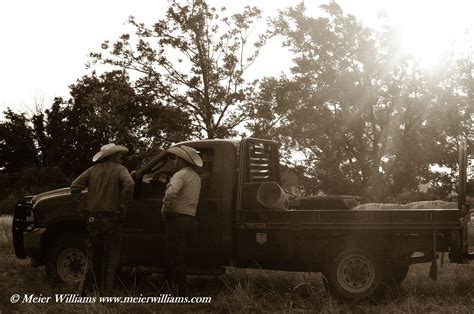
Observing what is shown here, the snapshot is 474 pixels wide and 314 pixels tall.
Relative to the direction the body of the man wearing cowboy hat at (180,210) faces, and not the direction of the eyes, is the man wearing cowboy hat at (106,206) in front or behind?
in front

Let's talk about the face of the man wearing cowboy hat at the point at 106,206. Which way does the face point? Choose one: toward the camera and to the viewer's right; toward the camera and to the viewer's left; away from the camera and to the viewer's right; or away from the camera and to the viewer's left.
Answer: away from the camera and to the viewer's right
